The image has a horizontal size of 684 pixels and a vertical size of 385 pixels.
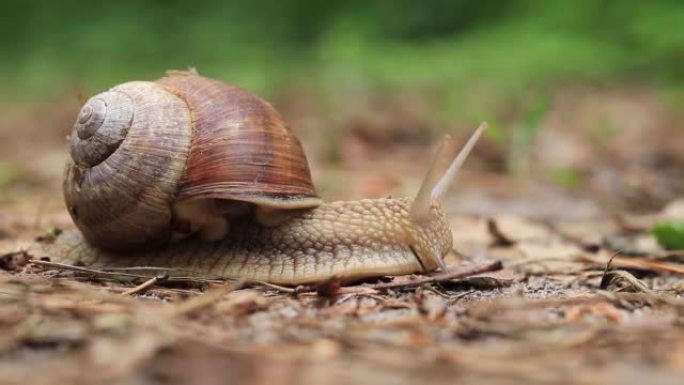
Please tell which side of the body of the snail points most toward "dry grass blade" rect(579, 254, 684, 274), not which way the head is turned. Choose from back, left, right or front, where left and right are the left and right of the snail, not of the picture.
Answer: front

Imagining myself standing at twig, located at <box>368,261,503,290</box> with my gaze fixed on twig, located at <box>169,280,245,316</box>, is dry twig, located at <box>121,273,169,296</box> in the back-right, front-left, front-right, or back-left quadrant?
front-right

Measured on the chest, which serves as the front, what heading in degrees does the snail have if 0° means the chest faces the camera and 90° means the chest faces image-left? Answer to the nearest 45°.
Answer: approximately 270°

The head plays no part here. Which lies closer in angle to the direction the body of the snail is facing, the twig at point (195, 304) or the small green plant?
the small green plant

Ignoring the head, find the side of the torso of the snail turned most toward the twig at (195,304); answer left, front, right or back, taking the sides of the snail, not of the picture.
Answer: right

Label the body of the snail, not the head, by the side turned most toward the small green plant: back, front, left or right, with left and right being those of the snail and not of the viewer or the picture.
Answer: front
